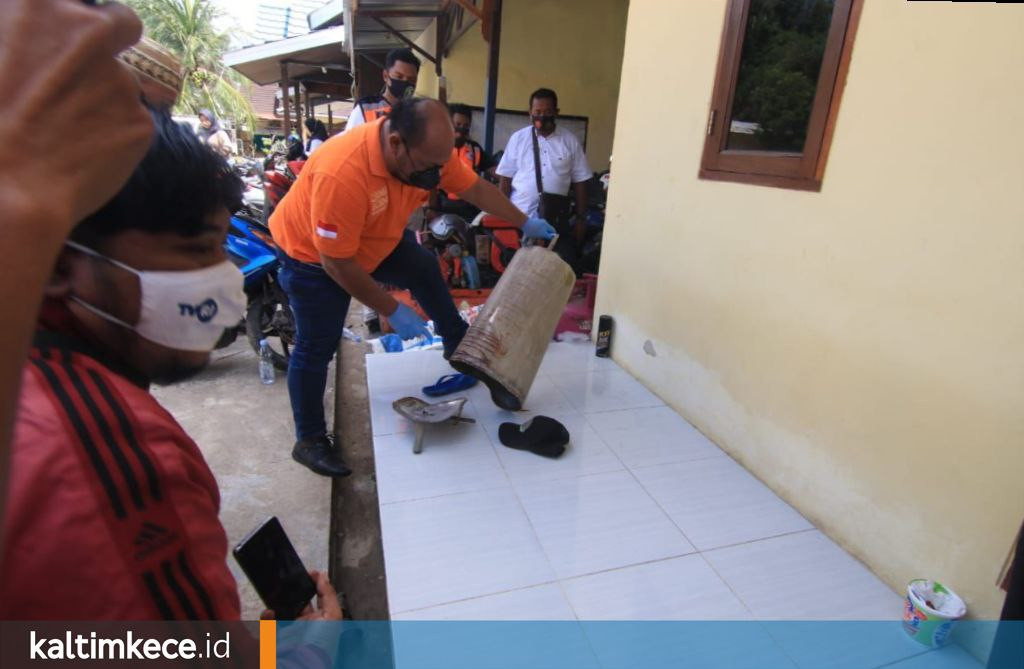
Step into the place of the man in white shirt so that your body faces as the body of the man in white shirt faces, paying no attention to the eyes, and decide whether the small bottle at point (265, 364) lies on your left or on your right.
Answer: on your right

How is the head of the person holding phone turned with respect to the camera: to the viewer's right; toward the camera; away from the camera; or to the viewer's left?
to the viewer's right

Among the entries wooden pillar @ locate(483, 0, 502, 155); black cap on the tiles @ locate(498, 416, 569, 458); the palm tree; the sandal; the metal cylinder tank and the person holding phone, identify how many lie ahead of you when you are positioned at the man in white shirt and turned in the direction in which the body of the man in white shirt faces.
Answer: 4

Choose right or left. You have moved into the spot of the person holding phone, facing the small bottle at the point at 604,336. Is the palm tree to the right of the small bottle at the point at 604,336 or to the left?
left

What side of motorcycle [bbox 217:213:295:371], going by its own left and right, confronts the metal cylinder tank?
back

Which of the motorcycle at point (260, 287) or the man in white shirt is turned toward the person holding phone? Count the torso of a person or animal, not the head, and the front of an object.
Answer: the man in white shirt

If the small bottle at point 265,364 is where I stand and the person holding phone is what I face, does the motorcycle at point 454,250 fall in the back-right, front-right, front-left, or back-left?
back-left

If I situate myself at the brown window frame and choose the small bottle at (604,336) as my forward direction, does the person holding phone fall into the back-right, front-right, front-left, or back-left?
back-left

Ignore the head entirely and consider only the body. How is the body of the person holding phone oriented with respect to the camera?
to the viewer's right

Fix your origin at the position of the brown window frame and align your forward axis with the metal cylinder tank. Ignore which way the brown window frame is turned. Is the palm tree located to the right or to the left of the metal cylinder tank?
right

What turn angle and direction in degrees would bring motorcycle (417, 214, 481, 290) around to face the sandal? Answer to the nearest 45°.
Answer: approximately 45° to its left

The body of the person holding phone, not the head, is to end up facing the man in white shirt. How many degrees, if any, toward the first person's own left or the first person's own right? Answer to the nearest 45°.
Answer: approximately 45° to the first person's own left
